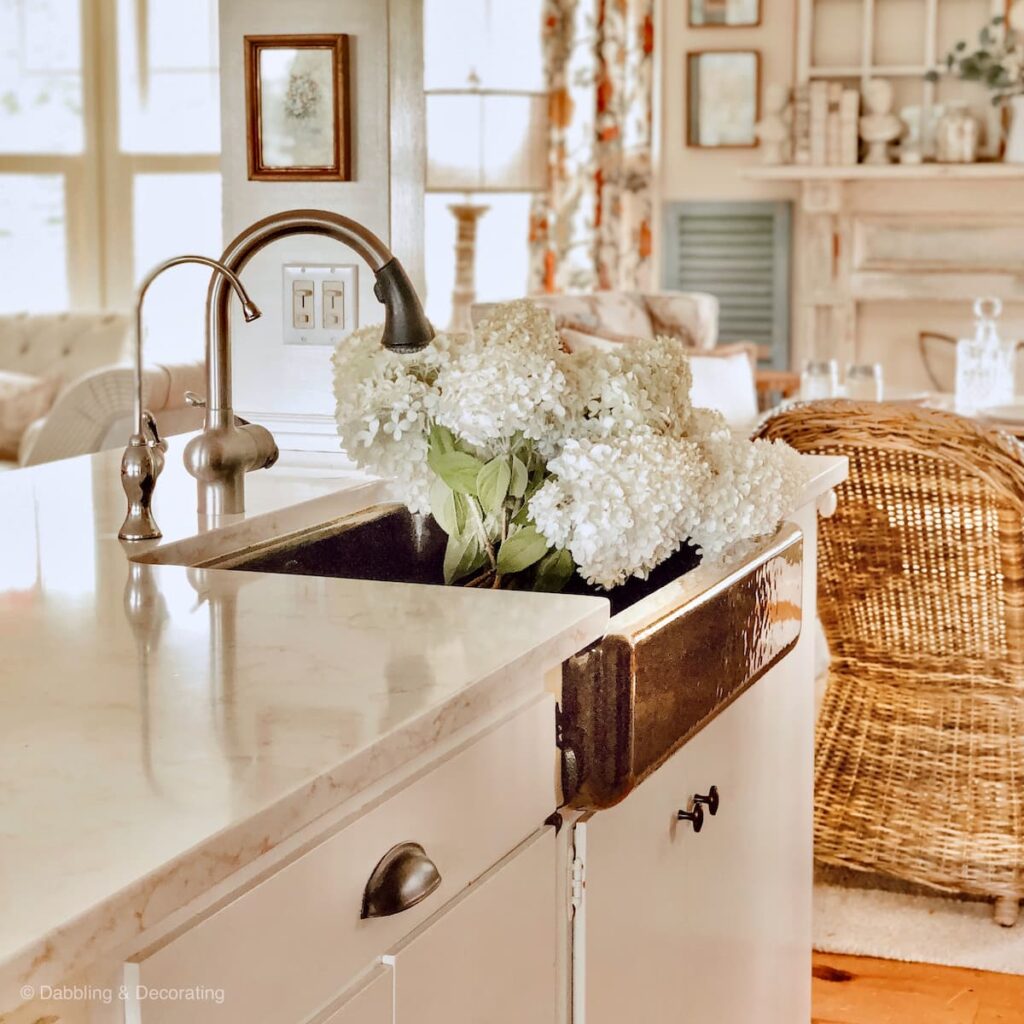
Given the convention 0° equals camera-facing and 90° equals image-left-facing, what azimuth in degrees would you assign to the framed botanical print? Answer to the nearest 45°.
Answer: approximately 0°

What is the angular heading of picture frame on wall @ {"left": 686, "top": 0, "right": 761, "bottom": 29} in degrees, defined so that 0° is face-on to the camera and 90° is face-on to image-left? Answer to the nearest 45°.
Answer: approximately 0°

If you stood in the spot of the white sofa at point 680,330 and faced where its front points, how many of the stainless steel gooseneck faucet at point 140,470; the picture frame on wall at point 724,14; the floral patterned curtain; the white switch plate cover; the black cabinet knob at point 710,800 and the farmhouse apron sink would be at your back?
2

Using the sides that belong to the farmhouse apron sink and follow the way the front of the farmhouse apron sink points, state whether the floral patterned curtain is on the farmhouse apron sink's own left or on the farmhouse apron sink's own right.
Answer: on the farmhouse apron sink's own left

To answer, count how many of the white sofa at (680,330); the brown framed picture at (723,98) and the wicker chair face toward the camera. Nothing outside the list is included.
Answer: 2

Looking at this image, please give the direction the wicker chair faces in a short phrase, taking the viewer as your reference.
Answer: facing away from the viewer and to the right of the viewer

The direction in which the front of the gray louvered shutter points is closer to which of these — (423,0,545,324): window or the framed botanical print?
the framed botanical print

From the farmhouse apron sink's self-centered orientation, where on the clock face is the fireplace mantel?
The fireplace mantel is roughly at 8 o'clock from the farmhouse apron sink.

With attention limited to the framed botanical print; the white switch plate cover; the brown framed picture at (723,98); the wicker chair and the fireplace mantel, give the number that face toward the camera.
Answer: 4

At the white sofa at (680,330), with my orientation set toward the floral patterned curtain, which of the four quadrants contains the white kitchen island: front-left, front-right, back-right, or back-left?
back-left
